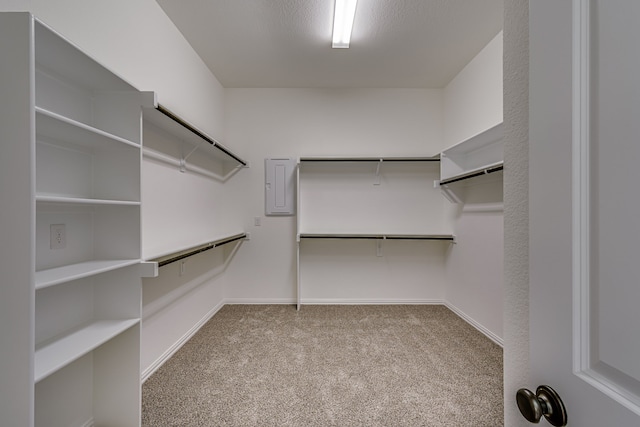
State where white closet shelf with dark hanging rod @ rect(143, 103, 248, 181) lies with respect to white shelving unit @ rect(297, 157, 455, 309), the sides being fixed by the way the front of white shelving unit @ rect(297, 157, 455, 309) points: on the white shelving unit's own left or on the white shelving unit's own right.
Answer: on the white shelving unit's own right

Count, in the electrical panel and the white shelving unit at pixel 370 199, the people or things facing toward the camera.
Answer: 2

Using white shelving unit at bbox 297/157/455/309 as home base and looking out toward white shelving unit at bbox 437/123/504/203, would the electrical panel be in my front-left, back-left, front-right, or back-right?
back-right

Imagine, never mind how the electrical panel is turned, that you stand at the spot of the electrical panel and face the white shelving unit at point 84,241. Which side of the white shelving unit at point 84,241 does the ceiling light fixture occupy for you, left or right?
left

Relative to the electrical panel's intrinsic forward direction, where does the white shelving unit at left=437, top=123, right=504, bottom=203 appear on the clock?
The white shelving unit is roughly at 10 o'clock from the electrical panel.

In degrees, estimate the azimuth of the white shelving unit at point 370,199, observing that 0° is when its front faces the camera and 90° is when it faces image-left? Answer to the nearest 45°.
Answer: approximately 0°

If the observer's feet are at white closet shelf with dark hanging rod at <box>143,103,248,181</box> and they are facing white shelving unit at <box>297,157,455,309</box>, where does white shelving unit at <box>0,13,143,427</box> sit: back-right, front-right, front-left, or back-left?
back-right

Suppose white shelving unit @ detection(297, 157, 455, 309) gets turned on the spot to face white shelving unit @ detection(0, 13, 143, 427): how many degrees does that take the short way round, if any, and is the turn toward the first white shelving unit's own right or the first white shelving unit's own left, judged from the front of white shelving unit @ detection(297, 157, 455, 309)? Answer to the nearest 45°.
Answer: approximately 45° to the first white shelving unit's own right
